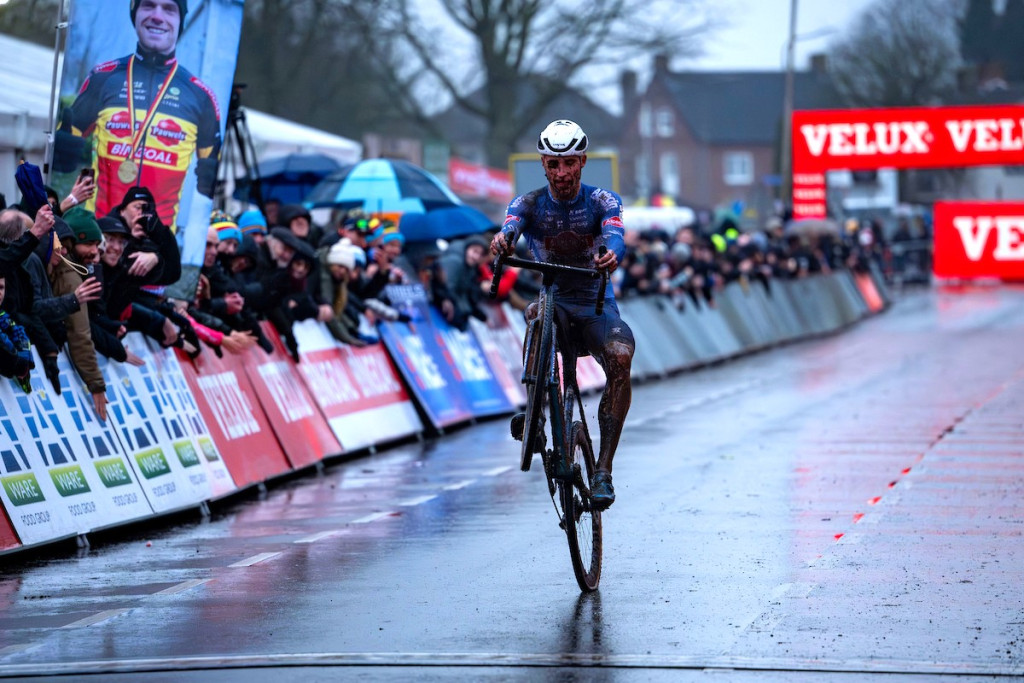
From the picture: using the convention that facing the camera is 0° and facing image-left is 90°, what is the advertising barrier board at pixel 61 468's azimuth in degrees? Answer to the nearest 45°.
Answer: approximately 315°

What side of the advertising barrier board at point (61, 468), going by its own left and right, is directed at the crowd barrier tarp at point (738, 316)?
left

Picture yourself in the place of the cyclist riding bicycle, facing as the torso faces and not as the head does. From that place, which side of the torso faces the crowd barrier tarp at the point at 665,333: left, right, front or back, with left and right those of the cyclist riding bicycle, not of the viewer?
back

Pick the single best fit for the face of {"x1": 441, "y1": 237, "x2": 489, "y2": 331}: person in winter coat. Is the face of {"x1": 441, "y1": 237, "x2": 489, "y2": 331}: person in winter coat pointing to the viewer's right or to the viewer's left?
to the viewer's right

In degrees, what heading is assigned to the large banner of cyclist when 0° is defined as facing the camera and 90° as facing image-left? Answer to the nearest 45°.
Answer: approximately 0°

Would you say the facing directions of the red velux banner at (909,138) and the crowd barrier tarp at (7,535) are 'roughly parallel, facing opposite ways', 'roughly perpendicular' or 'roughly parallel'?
roughly perpendicular

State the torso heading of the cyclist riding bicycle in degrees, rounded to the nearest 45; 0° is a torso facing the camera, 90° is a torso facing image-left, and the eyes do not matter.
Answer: approximately 0°

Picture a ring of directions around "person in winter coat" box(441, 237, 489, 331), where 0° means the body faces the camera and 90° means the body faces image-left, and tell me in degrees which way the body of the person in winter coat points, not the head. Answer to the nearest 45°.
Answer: approximately 315°

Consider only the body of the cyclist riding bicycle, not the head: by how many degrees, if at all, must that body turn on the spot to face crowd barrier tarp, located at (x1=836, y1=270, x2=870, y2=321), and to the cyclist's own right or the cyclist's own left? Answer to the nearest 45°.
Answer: approximately 180°
